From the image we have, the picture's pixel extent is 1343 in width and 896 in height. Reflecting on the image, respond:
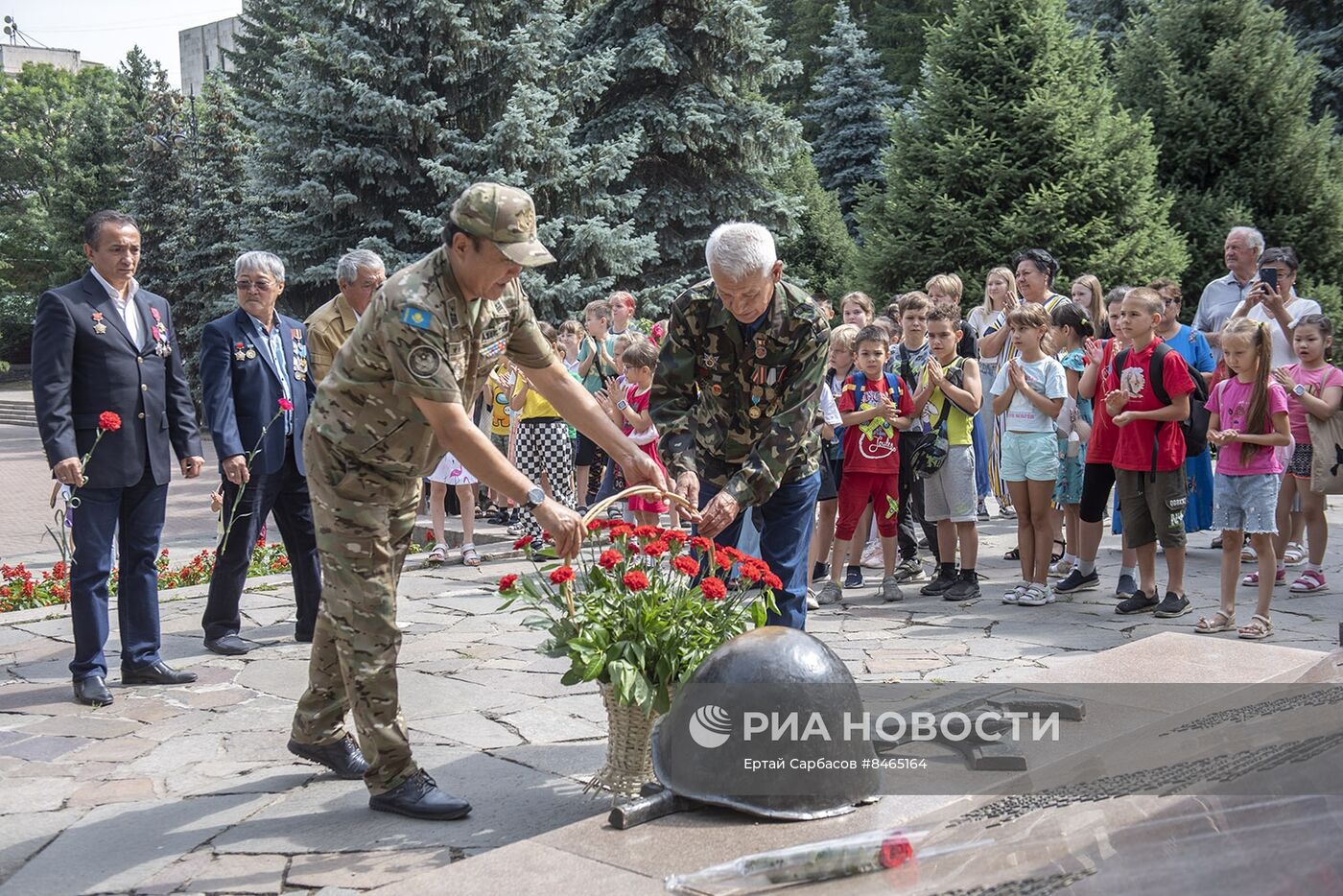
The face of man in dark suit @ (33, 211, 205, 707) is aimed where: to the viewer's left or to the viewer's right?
to the viewer's right

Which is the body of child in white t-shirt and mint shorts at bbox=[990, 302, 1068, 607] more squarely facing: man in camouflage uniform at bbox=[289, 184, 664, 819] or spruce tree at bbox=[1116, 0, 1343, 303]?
the man in camouflage uniform

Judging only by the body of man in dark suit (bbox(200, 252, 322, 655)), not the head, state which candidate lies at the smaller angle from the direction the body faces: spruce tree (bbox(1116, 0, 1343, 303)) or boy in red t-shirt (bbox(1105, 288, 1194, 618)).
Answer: the boy in red t-shirt

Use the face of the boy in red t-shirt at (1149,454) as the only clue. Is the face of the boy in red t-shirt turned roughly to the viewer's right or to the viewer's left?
to the viewer's left

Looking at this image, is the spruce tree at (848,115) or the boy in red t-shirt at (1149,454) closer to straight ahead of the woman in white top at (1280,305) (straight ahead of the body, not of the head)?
the boy in red t-shirt

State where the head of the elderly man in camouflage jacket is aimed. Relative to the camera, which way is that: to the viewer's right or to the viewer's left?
to the viewer's left
